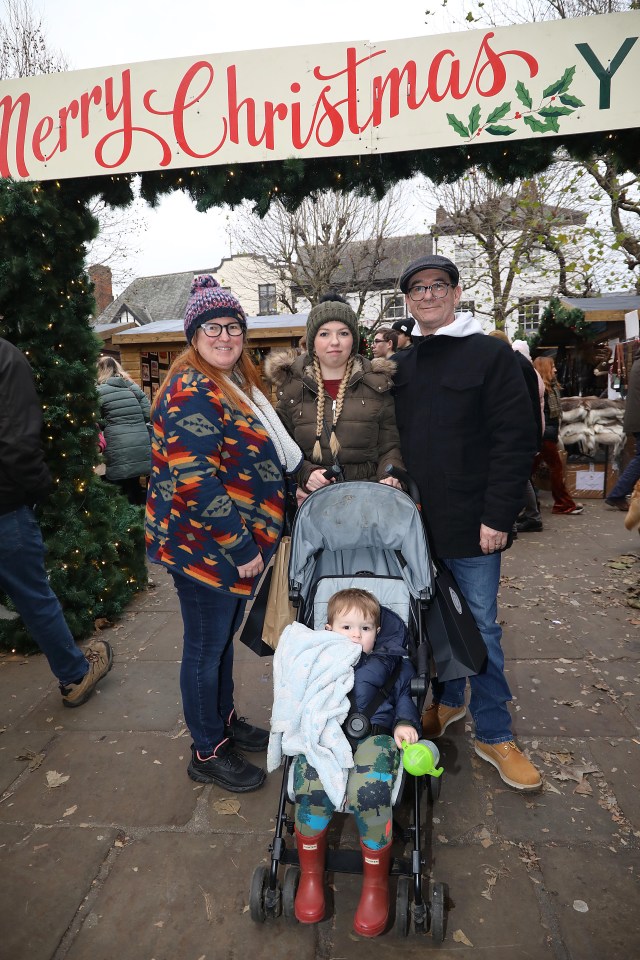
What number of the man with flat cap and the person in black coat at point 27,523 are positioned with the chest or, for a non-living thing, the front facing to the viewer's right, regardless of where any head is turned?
1

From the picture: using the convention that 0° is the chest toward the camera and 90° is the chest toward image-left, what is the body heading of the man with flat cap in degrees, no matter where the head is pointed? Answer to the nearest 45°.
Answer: approximately 45°

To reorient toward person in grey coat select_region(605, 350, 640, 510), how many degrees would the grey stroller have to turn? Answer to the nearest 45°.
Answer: approximately 135° to its left

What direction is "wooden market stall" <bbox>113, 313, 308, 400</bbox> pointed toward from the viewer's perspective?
toward the camera

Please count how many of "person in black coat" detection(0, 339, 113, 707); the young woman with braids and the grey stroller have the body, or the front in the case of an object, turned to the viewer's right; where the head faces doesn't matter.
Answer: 1

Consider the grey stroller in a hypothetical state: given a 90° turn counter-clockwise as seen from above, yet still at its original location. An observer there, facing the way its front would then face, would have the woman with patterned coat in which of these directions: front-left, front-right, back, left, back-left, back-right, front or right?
back

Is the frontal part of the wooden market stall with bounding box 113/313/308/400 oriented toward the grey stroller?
yes

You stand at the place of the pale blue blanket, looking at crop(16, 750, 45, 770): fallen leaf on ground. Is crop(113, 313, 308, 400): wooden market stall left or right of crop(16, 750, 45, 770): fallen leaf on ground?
right

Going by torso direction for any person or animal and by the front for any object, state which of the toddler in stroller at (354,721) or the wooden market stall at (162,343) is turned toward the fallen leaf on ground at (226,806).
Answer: the wooden market stall

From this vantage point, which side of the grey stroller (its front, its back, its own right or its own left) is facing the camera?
front

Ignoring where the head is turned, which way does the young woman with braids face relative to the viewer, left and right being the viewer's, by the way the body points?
facing the viewer

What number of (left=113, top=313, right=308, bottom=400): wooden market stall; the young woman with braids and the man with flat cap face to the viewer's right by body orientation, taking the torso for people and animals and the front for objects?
0

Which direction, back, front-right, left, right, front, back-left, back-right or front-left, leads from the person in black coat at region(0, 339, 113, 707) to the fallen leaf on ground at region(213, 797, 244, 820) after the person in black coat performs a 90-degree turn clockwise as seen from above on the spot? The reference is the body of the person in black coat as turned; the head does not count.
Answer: front-left

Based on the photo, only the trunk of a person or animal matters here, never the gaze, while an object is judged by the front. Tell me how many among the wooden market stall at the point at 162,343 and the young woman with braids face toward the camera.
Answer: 2
